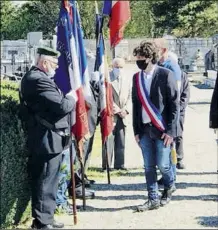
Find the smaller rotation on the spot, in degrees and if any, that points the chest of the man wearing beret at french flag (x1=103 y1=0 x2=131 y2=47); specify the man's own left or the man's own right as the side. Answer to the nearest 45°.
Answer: approximately 45° to the man's own left

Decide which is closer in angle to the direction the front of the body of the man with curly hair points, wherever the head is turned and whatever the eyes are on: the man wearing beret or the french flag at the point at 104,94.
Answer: the man wearing beret

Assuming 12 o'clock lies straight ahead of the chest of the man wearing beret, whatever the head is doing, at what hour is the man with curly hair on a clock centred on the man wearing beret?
The man with curly hair is roughly at 11 o'clock from the man wearing beret.

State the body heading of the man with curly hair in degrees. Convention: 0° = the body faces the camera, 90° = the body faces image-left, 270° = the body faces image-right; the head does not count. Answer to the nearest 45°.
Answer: approximately 45°

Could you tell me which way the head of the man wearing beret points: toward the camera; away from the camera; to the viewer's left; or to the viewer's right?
to the viewer's right

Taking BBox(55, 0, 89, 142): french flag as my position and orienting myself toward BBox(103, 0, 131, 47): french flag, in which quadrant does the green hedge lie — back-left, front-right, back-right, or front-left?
back-left

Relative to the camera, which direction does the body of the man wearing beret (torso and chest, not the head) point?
to the viewer's right

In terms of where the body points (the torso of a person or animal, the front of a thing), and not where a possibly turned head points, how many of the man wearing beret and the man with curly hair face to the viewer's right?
1
